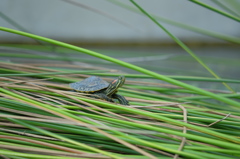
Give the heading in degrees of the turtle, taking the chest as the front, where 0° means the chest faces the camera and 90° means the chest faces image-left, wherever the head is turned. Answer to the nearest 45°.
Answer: approximately 270°
